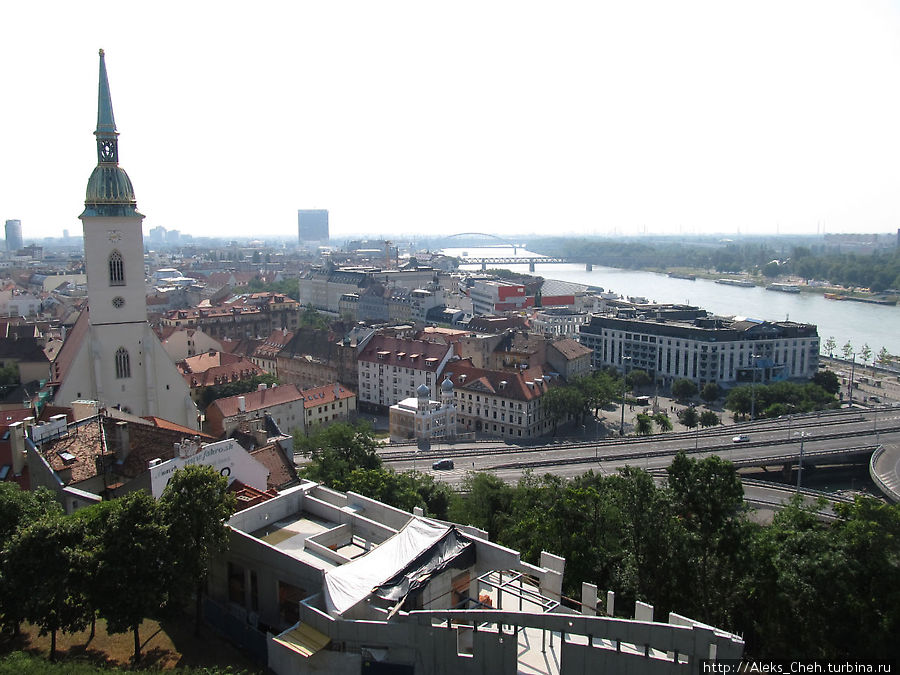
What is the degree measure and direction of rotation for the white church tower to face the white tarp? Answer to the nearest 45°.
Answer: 0° — it already faces it

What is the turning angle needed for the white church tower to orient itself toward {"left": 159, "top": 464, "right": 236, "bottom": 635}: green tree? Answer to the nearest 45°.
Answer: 0° — it already faces it

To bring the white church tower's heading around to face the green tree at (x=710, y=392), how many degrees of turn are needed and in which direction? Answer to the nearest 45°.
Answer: approximately 90° to its left

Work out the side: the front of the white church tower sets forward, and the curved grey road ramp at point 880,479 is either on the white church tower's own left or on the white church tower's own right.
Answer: on the white church tower's own left

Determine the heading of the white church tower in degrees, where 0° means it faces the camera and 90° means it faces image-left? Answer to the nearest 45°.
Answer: approximately 0°

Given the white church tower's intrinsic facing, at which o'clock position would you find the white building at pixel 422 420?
The white building is roughly at 8 o'clock from the white church tower.

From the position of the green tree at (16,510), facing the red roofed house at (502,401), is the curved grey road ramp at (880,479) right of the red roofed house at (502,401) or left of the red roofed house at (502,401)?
right

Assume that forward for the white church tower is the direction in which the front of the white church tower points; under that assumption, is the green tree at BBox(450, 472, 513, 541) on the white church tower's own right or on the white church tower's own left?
on the white church tower's own left

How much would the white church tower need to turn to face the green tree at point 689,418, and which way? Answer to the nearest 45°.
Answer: approximately 90° to its left
